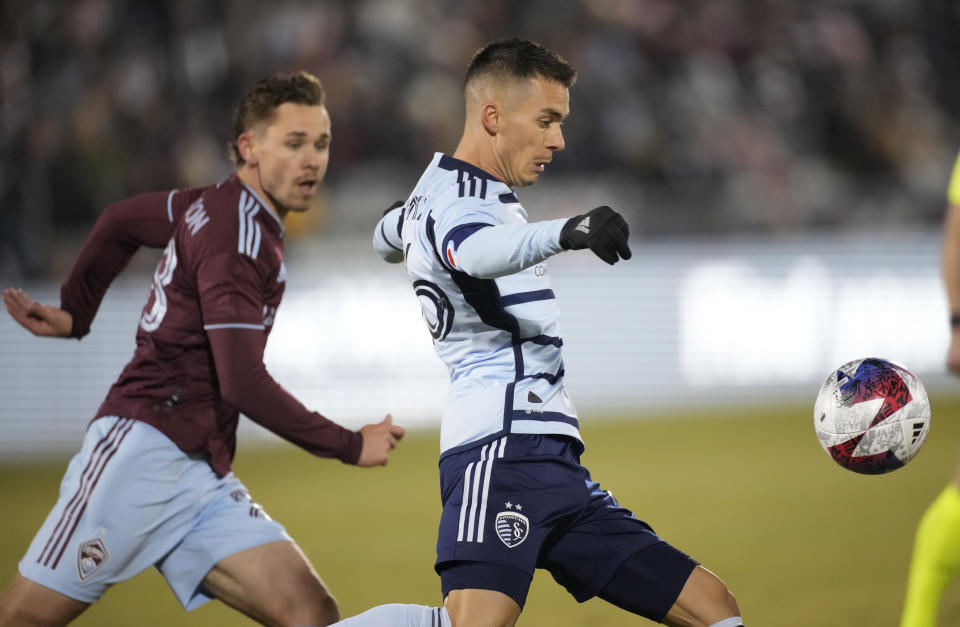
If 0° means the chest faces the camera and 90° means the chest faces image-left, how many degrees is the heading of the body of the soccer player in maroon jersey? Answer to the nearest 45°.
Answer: approximately 270°

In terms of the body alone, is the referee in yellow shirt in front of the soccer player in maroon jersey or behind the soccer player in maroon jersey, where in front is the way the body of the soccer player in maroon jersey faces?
in front

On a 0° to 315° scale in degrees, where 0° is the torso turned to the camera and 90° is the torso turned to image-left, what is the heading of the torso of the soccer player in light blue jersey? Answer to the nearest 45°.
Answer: approximately 270°

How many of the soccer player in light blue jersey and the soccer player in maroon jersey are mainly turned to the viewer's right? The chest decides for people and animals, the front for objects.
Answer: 2

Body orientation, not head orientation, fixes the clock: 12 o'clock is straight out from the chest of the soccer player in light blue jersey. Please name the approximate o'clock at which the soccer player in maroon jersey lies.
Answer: The soccer player in maroon jersey is roughly at 7 o'clock from the soccer player in light blue jersey.

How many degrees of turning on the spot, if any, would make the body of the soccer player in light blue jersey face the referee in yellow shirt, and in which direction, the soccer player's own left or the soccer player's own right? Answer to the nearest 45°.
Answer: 0° — they already face them

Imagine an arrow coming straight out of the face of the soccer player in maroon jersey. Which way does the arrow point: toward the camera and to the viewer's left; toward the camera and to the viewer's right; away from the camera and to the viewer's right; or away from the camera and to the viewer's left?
toward the camera and to the viewer's right
